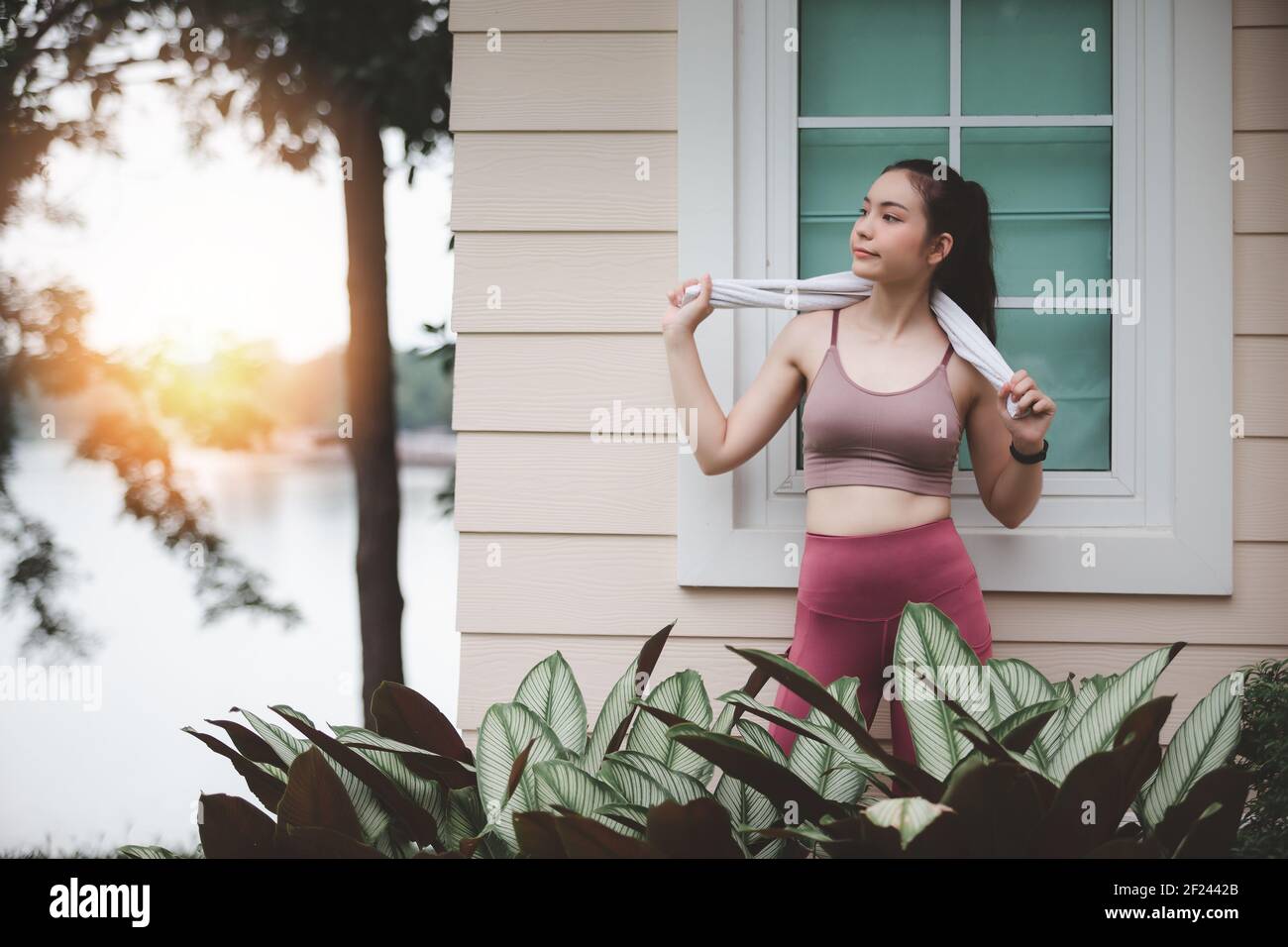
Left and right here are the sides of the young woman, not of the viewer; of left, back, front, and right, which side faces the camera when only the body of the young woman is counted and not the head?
front

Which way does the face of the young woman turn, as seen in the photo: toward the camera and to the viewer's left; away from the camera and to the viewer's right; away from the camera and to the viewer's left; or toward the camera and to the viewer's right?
toward the camera and to the viewer's left
